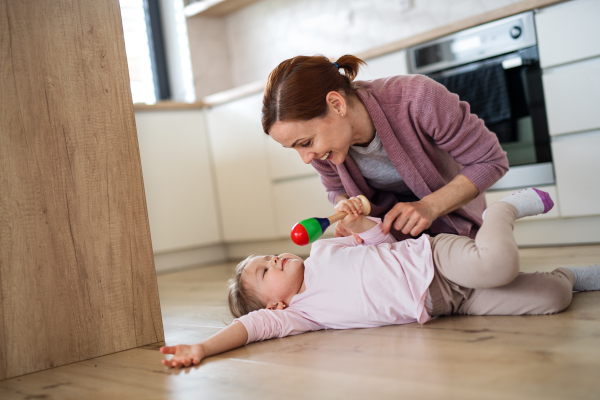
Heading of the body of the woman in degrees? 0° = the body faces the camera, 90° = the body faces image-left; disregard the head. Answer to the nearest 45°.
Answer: approximately 45°

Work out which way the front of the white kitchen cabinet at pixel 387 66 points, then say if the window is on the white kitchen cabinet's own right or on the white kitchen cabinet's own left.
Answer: on the white kitchen cabinet's own right

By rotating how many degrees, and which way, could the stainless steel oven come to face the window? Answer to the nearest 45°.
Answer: approximately 90° to its right

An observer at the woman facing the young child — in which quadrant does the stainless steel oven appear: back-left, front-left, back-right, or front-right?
back-left
